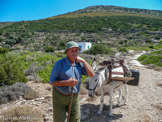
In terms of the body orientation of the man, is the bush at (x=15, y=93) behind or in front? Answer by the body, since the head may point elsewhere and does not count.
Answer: behind

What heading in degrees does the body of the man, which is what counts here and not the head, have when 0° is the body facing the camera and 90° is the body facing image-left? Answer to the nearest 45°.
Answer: approximately 315°

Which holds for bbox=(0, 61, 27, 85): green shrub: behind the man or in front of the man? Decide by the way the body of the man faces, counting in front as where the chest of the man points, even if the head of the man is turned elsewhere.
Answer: behind
